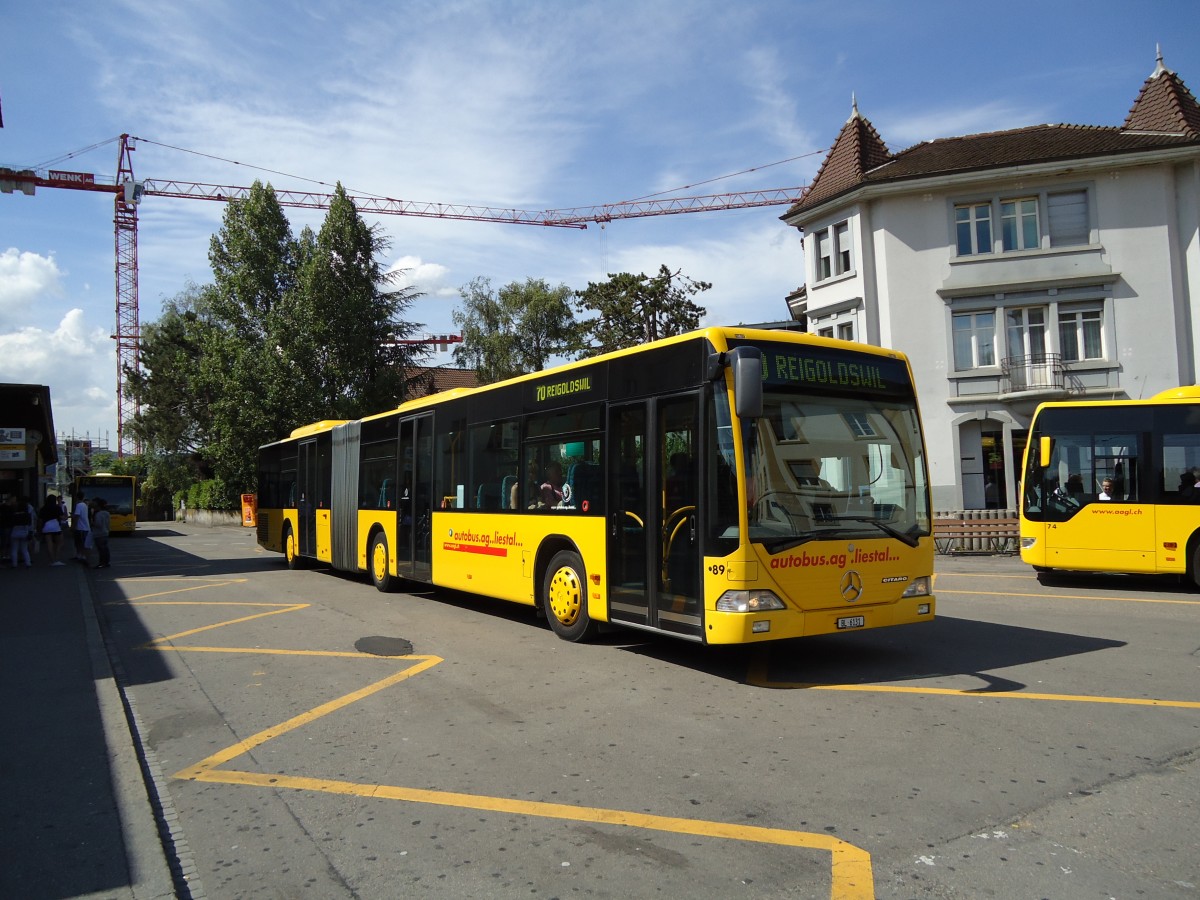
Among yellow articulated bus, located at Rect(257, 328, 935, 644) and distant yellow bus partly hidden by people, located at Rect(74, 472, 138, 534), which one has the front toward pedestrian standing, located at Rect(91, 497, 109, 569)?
distant yellow bus partly hidden by people, located at Rect(74, 472, 138, 534)

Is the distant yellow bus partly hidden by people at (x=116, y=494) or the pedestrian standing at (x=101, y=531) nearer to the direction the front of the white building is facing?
the pedestrian standing

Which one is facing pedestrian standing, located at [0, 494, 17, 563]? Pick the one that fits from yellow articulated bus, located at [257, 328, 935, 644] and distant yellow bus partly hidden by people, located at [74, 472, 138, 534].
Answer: distant yellow bus partly hidden by people, located at [74, 472, 138, 534]

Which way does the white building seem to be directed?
toward the camera

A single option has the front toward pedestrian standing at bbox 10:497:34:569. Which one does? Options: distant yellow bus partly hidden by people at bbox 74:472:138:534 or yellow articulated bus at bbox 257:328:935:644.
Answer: distant yellow bus partly hidden by people at bbox 74:472:138:534

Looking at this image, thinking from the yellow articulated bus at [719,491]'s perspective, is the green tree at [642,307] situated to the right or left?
on its left

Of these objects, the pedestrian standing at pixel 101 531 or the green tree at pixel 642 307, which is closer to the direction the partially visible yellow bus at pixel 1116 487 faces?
the pedestrian standing
